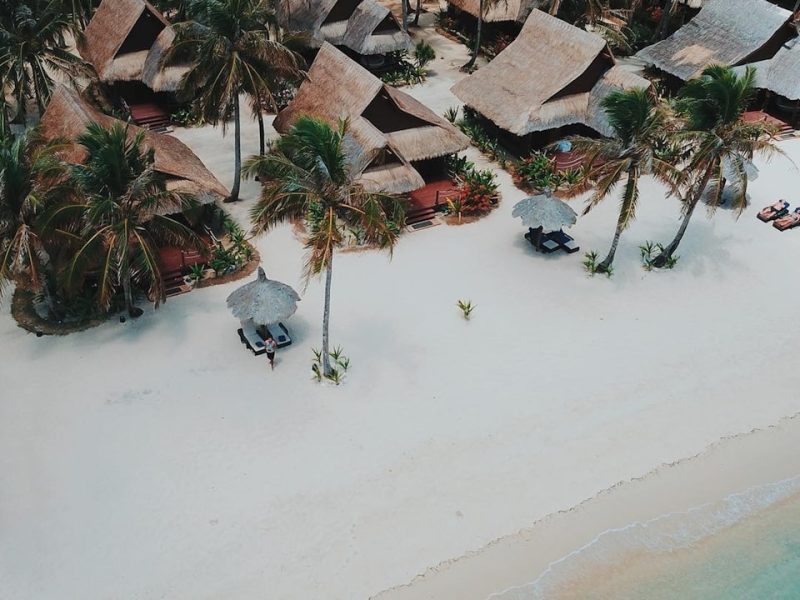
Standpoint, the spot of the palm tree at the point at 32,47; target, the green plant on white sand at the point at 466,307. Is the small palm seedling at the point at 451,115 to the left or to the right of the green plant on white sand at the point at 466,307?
left

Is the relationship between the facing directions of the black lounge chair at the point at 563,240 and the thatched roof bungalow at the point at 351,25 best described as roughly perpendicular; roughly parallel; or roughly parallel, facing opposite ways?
roughly parallel

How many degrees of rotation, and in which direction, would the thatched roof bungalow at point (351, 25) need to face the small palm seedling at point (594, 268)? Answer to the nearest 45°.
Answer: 0° — it already faces it

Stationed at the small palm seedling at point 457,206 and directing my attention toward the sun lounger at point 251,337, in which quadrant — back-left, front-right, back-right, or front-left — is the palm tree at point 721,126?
back-left

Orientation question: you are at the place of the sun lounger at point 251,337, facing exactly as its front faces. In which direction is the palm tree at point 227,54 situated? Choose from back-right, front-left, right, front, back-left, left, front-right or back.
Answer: back-left

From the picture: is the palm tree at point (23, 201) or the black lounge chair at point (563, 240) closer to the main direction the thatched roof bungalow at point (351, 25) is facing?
the black lounge chair

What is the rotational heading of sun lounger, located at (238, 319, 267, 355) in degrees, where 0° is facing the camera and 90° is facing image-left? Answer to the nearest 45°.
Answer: approximately 315°

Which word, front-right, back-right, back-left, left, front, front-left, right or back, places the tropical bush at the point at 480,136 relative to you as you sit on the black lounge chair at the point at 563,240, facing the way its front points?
back

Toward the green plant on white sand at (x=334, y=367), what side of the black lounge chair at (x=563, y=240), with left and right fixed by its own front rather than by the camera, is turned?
right

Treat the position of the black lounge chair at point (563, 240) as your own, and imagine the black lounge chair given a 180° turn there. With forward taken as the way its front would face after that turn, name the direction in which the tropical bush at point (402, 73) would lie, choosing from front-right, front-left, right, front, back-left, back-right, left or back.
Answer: front

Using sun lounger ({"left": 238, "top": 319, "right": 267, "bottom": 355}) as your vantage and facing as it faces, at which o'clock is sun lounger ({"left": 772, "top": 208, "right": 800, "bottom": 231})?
sun lounger ({"left": 772, "top": 208, "right": 800, "bottom": 231}) is roughly at 10 o'clock from sun lounger ({"left": 238, "top": 319, "right": 267, "bottom": 355}).

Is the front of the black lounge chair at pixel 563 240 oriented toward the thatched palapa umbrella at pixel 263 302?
no

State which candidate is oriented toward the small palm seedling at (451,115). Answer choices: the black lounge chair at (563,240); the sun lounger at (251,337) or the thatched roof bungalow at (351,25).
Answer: the thatched roof bungalow

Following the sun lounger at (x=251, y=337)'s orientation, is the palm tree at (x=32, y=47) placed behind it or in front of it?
behind

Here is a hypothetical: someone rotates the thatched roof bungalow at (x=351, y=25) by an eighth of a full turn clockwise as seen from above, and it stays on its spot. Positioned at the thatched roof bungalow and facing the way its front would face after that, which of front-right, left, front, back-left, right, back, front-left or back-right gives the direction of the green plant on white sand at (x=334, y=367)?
front

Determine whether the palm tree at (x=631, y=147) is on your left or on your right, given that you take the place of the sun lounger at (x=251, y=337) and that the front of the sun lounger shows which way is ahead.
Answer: on your left
